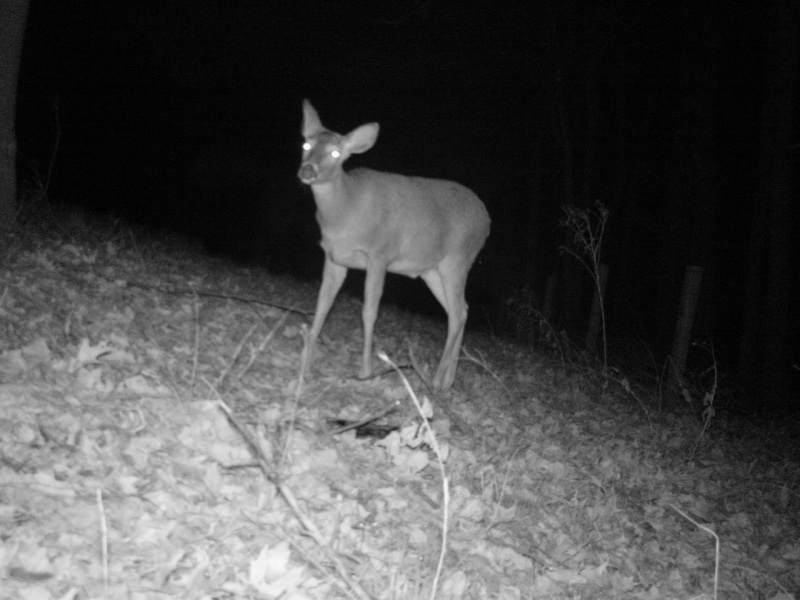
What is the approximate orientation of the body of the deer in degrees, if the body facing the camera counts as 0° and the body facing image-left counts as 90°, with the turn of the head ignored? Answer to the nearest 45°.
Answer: approximately 45°

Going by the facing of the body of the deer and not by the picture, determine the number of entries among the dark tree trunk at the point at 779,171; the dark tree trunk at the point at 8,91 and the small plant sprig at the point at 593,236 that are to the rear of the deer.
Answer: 2

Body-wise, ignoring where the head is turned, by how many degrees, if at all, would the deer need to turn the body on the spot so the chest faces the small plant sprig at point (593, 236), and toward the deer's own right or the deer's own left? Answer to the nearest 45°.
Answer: approximately 180°

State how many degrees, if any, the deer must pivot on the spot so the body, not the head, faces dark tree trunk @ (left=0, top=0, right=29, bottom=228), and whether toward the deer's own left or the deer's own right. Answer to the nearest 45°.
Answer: approximately 45° to the deer's own right

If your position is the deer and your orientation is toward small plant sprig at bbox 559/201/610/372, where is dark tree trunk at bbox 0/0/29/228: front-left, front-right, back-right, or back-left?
back-left

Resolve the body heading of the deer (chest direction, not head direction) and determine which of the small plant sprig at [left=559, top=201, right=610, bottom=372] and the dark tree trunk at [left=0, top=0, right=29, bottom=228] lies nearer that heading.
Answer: the dark tree trunk

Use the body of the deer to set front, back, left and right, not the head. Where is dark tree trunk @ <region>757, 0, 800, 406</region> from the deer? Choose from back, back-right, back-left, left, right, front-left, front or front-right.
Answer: back
